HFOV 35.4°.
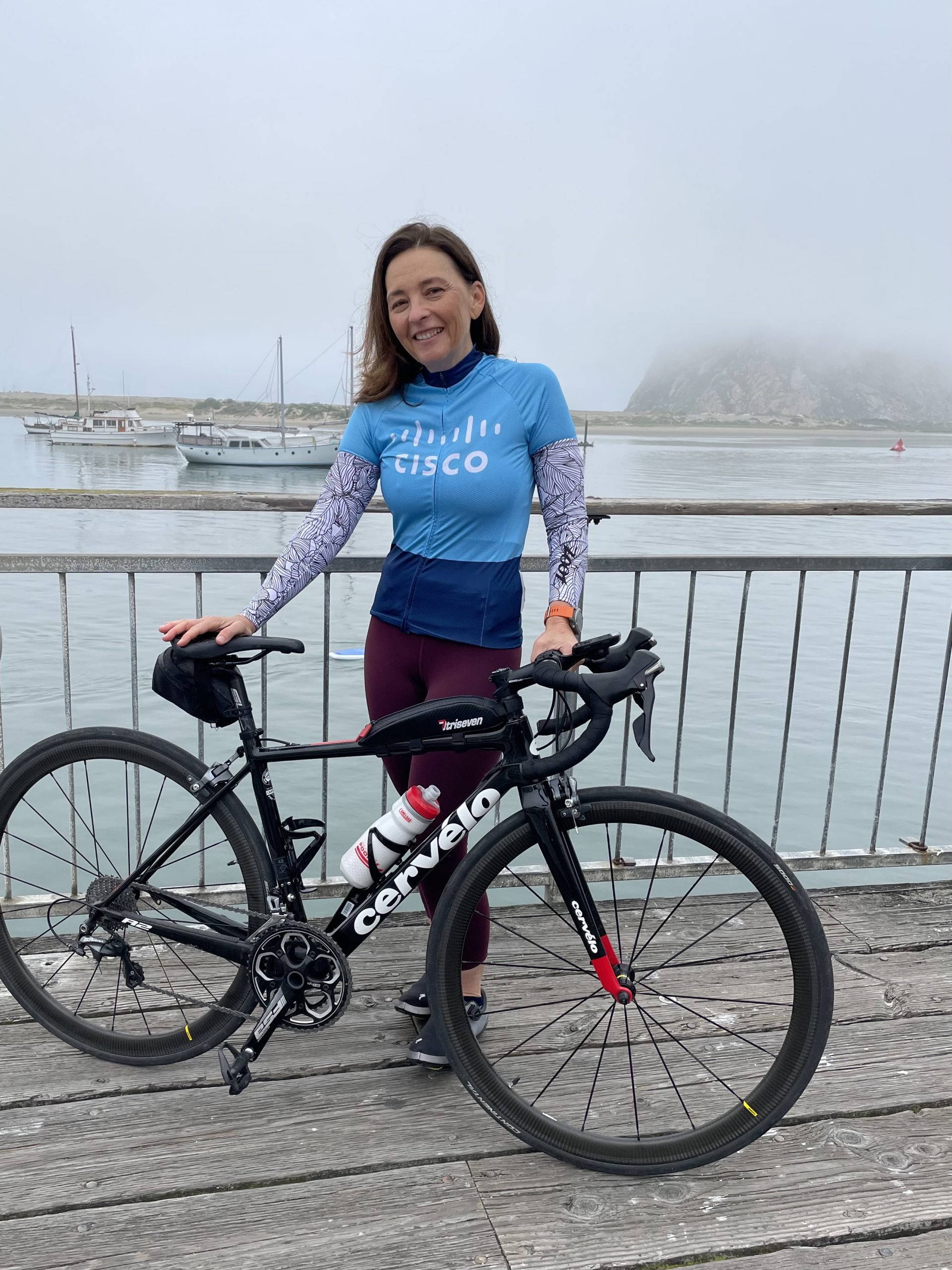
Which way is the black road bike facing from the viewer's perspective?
to the viewer's right

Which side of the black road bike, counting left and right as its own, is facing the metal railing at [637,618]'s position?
left
